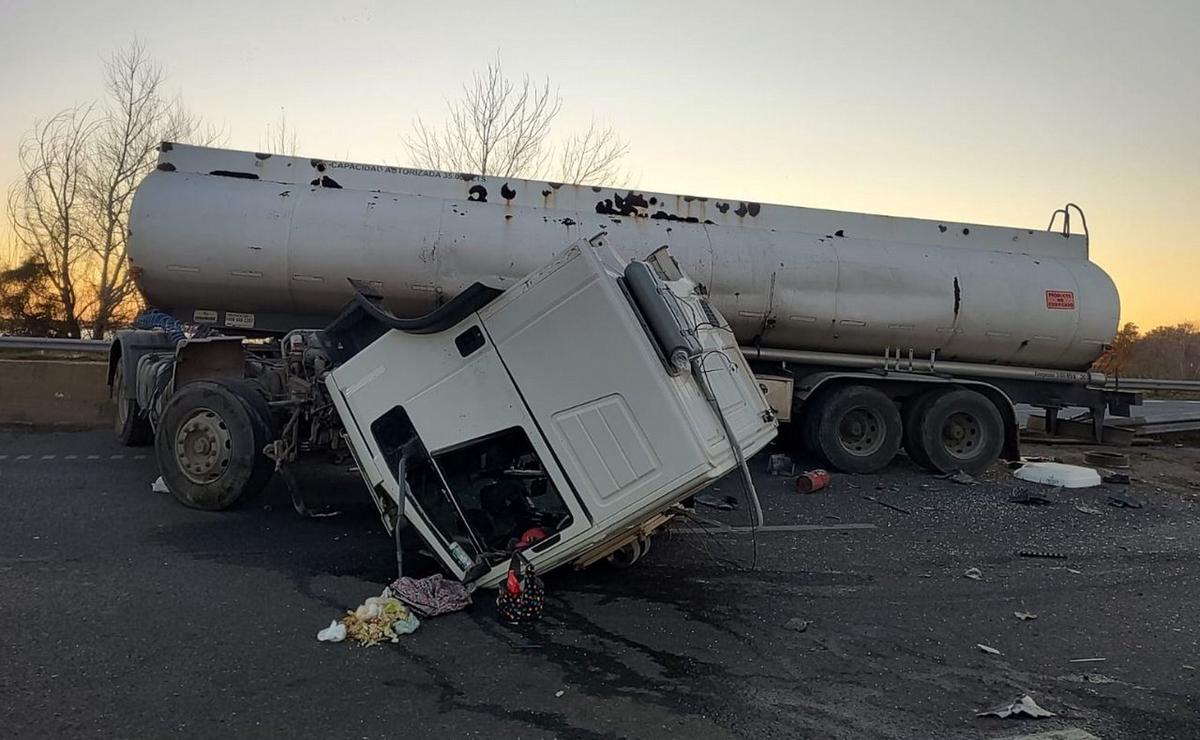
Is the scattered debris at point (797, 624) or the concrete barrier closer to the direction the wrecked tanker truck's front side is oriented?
the concrete barrier

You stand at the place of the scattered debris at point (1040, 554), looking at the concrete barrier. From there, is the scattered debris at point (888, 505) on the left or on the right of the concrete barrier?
right

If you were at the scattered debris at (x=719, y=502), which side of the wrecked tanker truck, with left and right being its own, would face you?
left

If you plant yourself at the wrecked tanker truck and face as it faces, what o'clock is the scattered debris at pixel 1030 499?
The scattered debris is roughly at 7 o'clock from the wrecked tanker truck.

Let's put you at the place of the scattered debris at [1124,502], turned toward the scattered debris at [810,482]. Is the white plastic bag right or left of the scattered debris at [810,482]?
left

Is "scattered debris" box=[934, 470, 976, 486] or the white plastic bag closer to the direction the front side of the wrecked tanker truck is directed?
the white plastic bag

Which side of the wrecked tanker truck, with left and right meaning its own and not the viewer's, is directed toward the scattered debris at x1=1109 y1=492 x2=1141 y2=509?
back

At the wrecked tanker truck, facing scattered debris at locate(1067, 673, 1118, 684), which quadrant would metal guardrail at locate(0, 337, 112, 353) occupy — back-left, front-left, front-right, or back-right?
back-right

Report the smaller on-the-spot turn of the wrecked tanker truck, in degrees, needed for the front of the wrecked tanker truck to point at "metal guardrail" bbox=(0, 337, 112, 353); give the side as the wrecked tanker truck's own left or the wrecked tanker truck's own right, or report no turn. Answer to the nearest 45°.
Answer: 0° — it already faces it

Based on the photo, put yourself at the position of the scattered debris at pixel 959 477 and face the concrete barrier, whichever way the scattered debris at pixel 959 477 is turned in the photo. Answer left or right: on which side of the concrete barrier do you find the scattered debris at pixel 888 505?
left

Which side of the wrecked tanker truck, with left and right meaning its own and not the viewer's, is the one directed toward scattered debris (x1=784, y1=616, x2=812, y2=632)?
left

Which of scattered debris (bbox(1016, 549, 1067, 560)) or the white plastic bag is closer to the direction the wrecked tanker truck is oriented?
the white plastic bag

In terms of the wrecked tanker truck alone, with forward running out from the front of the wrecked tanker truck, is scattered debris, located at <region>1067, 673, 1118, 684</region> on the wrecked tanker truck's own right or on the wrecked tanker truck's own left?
on the wrecked tanker truck's own left

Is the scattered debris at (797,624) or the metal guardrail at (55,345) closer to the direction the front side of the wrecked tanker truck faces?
the metal guardrail

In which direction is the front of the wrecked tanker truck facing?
to the viewer's left
